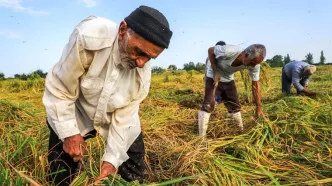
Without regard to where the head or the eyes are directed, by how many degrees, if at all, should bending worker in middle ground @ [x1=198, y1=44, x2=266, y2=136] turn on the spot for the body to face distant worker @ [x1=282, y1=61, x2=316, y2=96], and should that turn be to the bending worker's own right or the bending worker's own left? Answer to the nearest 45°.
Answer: approximately 90° to the bending worker's own left

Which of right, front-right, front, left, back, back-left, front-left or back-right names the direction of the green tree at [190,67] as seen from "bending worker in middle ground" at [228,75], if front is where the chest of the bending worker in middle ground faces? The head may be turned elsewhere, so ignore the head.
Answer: back-left

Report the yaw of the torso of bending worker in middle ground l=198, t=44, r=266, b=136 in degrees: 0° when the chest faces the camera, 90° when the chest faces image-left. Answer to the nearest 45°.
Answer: approximately 315°

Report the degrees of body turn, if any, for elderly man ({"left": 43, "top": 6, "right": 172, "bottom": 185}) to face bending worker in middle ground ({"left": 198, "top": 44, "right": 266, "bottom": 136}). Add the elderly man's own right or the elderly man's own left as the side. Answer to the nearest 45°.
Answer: approximately 90° to the elderly man's own left

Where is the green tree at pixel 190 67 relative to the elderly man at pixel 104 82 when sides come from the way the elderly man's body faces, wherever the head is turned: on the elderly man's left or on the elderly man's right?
on the elderly man's left

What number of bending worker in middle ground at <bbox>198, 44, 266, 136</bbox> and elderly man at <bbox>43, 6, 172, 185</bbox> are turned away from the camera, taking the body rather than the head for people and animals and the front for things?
0

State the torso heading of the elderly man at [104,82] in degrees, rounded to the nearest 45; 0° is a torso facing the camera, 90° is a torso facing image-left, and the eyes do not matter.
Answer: approximately 315°

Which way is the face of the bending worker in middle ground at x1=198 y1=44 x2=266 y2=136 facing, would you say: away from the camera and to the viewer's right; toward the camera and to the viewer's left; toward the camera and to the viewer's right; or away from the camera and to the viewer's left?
toward the camera and to the viewer's right
